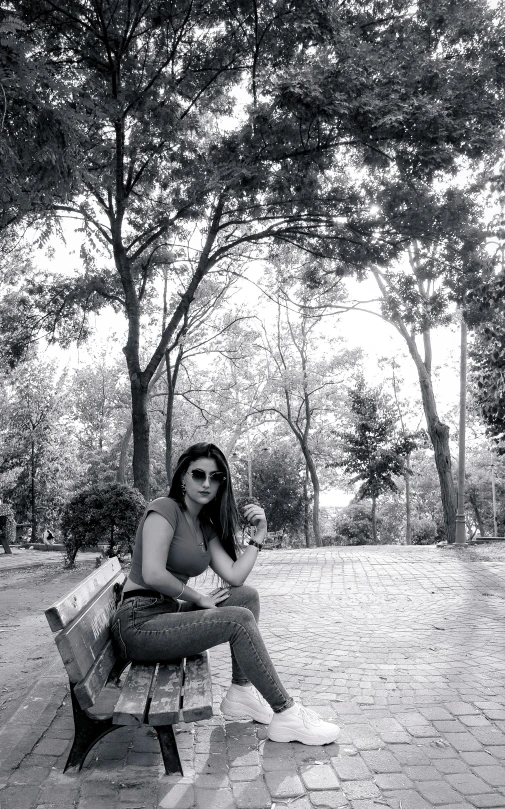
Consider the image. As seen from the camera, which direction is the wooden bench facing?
to the viewer's right

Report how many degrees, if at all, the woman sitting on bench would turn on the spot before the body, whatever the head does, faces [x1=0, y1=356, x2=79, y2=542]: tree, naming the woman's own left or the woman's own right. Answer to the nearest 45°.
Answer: approximately 135° to the woman's own left

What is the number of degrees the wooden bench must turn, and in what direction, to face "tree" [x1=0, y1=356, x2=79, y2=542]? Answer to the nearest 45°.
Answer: approximately 90° to its left

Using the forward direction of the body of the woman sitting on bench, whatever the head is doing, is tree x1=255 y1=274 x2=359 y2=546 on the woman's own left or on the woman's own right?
on the woman's own left

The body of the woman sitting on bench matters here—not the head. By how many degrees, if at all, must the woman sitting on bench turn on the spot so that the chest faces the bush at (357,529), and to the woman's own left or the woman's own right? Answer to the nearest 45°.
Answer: approximately 135° to the woman's own left

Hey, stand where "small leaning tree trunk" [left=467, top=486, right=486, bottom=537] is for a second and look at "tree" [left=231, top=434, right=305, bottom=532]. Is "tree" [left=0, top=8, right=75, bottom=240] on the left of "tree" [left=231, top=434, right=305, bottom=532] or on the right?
left

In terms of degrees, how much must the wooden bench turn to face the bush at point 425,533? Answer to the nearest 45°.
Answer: approximately 45° to its left
